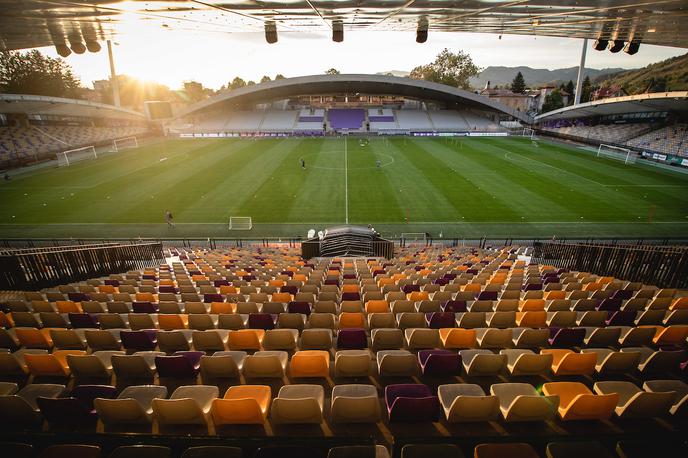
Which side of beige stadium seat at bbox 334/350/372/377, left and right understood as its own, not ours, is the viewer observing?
back

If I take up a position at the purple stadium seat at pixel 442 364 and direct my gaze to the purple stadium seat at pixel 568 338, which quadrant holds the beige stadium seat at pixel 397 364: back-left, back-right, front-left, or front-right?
back-left

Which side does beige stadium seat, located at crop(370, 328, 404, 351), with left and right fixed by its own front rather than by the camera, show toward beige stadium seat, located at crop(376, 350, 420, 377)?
back

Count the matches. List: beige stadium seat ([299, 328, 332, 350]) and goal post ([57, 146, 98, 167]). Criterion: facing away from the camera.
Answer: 1

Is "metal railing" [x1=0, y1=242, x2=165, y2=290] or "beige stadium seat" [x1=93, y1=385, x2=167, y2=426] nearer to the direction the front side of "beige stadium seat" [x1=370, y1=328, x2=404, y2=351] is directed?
the metal railing

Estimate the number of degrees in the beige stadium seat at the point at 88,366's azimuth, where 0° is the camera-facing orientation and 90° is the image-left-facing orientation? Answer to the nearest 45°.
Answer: approximately 225°

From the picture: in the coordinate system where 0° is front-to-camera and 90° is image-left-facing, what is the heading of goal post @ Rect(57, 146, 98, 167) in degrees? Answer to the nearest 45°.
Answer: approximately 315°

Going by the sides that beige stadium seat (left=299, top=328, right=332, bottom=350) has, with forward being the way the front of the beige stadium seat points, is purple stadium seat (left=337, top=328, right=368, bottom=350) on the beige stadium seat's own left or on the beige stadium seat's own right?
on the beige stadium seat's own right

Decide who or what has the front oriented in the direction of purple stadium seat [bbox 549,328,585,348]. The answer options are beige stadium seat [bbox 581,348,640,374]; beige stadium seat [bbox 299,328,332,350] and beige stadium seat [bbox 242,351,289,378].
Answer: beige stadium seat [bbox 581,348,640,374]

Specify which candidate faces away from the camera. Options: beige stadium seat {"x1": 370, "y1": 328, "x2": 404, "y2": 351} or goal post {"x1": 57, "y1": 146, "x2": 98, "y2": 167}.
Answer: the beige stadium seat

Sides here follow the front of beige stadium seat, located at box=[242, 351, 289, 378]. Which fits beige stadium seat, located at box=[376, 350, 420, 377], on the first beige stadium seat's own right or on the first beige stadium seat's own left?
on the first beige stadium seat's own right

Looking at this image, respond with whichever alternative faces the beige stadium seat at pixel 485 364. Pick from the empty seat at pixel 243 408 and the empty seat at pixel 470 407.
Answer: the empty seat at pixel 470 407

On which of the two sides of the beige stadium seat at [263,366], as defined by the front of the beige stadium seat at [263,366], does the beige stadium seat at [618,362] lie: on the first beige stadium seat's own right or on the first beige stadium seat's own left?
on the first beige stadium seat's own right

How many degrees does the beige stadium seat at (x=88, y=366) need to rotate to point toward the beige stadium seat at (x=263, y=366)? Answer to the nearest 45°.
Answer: approximately 90° to its right

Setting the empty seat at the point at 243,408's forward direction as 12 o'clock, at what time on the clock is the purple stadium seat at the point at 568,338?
The purple stadium seat is roughly at 3 o'clock from the empty seat.

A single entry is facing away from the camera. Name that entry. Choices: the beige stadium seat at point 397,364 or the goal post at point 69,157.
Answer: the beige stadium seat
